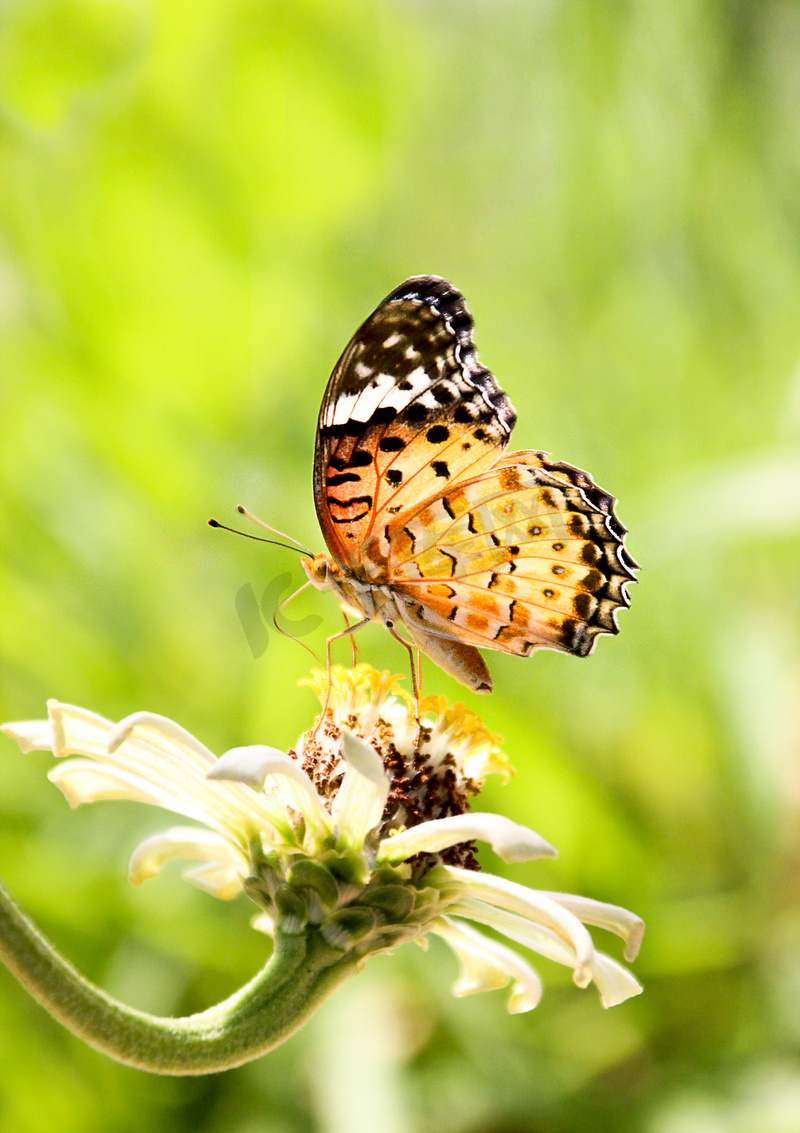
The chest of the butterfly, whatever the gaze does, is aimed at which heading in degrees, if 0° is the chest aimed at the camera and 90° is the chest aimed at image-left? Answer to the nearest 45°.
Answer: approximately 90°
